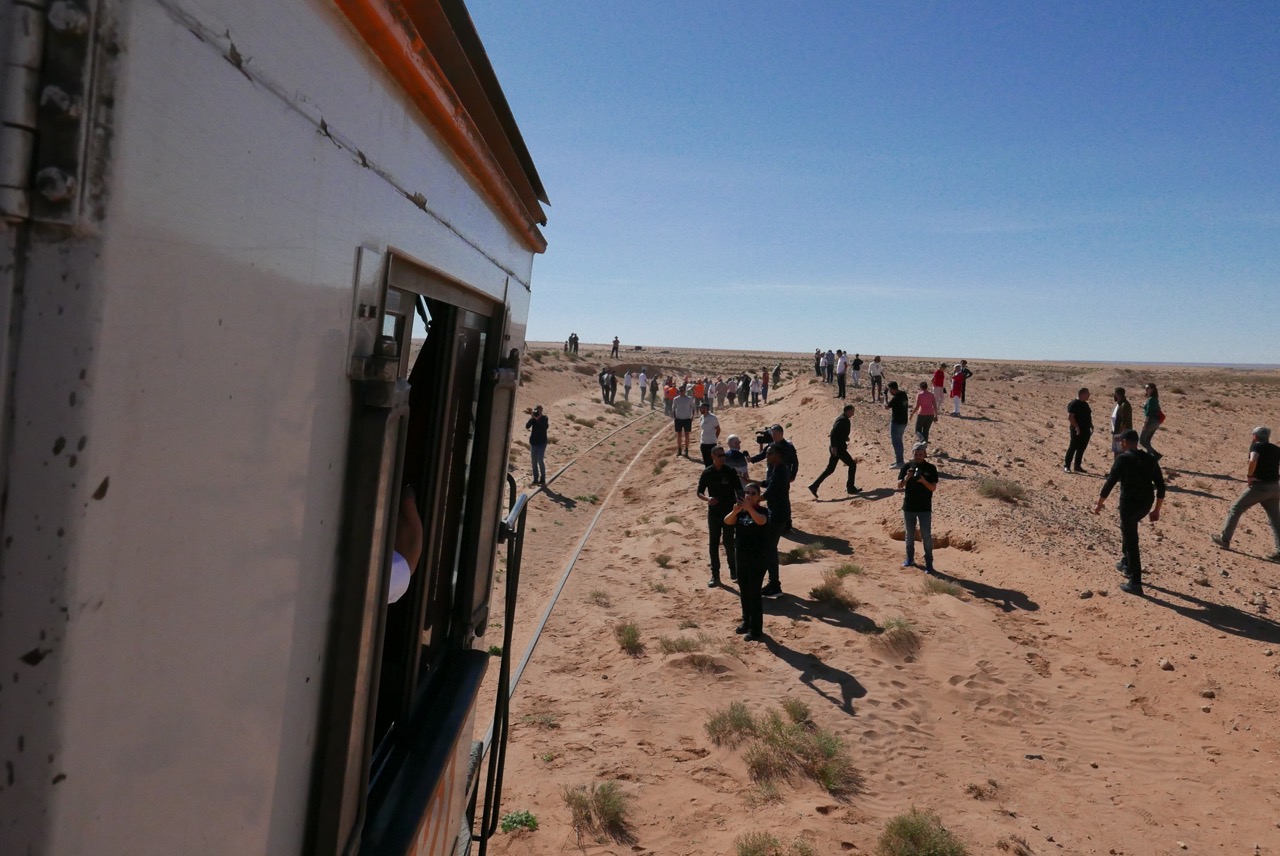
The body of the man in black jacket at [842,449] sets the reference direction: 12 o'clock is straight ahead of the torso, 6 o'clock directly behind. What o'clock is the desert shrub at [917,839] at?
The desert shrub is roughly at 3 o'clock from the man in black jacket.

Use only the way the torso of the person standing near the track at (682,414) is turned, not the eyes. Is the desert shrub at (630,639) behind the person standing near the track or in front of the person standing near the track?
in front

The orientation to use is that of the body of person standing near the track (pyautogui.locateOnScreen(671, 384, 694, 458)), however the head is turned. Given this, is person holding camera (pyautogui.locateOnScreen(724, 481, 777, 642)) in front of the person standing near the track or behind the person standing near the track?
in front

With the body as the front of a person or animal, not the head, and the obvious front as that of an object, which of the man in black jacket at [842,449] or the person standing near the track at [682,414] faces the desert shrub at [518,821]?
the person standing near the track
